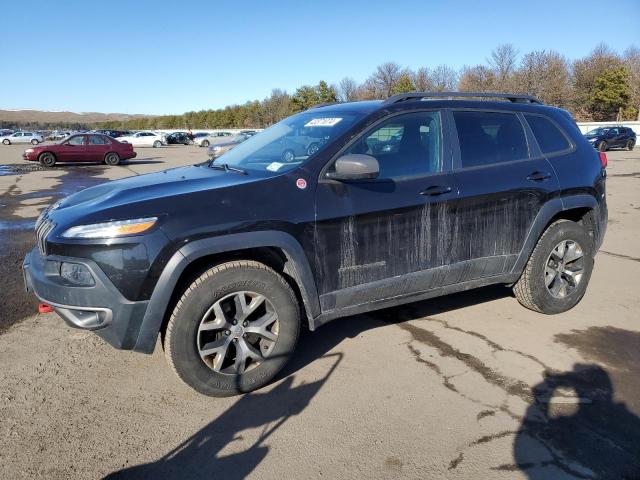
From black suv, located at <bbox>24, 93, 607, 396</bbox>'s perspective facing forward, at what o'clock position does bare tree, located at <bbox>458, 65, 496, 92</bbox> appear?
The bare tree is roughly at 5 o'clock from the black suv.

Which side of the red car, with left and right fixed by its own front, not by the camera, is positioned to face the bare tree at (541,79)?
back

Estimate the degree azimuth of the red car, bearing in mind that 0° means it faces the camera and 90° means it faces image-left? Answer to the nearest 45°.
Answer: approximately 90°

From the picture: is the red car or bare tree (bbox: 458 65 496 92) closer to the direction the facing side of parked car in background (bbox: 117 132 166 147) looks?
the red car

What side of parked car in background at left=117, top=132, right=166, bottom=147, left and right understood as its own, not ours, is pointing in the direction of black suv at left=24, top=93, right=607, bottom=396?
left

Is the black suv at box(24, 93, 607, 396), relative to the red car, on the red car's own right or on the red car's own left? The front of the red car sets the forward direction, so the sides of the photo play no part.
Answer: on the red car's own left

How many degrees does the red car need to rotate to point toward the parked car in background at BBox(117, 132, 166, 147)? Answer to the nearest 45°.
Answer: approximately 90° to its right

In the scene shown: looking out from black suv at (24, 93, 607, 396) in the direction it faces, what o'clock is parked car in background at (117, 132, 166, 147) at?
The parked car in background is roughly at 4 o'clock from the black suv.

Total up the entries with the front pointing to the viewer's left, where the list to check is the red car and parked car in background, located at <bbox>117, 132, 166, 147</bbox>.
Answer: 2

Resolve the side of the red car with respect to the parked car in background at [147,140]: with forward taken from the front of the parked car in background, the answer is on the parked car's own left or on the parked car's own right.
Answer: on the parked car's own left

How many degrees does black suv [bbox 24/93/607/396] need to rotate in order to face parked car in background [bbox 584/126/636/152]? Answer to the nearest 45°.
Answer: approximately 180°

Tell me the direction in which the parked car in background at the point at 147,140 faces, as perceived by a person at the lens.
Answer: facing to the left of the viewer
